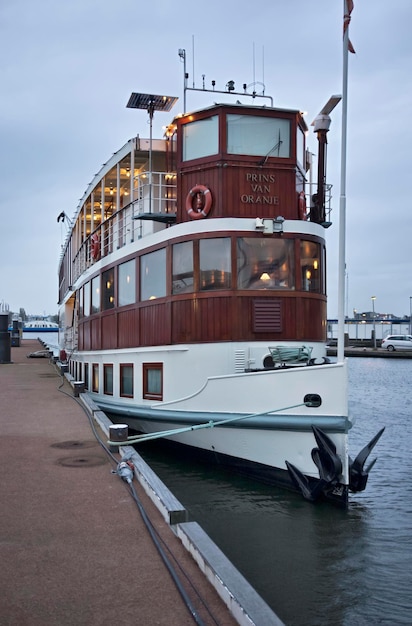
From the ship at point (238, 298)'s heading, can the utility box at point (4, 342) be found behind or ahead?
behind

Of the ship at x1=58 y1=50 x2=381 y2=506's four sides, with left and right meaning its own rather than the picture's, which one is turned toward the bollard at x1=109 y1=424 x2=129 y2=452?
front

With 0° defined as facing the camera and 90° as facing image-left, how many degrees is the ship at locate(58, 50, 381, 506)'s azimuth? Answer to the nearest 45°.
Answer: approximately 315°
